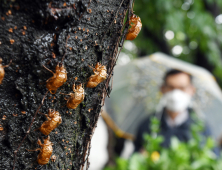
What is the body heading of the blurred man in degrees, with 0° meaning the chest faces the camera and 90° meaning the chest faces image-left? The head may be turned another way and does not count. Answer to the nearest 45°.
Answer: approximately 0°

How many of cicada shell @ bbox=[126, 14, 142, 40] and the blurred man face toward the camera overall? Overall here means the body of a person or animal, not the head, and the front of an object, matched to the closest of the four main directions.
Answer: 1

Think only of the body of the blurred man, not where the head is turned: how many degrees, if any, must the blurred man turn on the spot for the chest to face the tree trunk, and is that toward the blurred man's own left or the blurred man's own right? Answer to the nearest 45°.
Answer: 0° — they already face it
